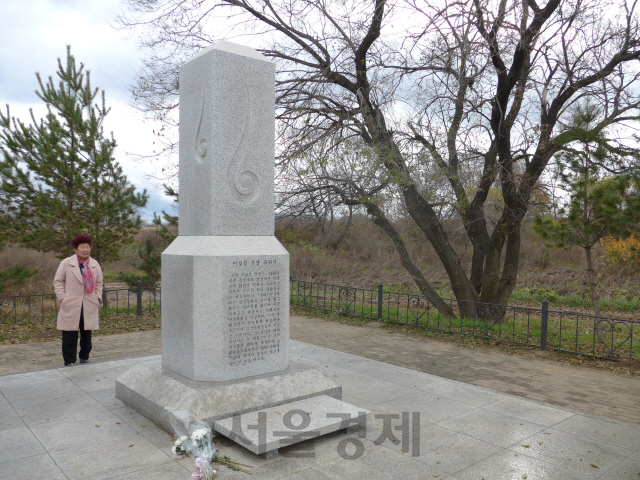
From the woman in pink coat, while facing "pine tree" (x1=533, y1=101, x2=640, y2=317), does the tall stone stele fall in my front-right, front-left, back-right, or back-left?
front-right

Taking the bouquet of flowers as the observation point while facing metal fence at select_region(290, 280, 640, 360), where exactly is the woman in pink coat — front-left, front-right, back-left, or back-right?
front-left

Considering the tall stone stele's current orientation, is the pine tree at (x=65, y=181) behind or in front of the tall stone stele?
behind

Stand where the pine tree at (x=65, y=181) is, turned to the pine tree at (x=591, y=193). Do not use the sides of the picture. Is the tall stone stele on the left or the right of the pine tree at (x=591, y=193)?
right

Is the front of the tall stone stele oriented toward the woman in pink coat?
no

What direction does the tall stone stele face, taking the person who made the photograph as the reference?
facing the viewer and to the right of the viewer

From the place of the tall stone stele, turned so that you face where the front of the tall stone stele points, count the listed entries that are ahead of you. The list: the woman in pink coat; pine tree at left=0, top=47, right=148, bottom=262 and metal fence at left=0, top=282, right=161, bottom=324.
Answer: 0

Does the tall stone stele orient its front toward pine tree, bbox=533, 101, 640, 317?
no

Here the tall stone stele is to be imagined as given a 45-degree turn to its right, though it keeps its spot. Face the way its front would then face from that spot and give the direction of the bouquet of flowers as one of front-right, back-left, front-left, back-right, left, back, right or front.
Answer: front

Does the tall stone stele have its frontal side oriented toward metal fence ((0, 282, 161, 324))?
no

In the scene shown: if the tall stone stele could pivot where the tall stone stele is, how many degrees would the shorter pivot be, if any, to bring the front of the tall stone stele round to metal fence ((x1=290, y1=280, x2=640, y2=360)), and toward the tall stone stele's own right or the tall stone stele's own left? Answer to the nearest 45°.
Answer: approximately 90° to the tall stone stele's own left

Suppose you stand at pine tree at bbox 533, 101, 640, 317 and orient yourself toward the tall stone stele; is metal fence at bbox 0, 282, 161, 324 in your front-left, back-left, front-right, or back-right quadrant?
front-right
